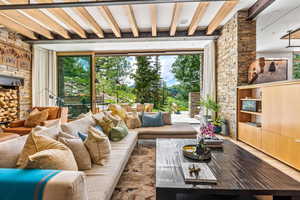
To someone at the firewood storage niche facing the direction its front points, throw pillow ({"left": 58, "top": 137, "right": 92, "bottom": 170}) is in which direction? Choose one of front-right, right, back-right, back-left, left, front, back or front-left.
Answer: front-right

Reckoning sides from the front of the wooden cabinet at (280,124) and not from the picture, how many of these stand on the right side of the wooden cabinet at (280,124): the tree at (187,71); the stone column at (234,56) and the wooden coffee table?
2

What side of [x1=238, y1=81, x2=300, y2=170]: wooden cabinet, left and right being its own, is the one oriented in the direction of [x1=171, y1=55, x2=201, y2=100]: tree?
right

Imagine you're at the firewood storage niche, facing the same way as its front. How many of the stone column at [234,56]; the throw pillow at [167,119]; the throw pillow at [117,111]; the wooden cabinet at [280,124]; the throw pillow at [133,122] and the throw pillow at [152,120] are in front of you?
6

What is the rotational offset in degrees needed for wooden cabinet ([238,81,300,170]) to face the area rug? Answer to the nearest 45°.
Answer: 0° — it already faces it

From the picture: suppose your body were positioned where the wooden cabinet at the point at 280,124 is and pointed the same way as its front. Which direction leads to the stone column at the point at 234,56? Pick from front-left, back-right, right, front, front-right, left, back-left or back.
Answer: right

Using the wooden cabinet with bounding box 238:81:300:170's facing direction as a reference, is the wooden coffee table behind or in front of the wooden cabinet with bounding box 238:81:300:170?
in front

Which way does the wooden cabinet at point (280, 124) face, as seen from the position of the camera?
facing the viewer and to the left of the viewer

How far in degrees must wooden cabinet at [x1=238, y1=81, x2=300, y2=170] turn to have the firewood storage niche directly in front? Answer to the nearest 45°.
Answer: approximately 45° to its right

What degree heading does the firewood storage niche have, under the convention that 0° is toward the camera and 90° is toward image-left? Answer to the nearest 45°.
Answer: approximately 315°

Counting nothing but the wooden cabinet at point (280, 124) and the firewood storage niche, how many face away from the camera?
0

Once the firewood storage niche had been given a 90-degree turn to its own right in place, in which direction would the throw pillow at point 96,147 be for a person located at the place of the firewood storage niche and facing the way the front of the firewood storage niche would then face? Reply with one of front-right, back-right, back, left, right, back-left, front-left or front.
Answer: front-left

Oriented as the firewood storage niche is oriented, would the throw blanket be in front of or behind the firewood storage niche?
in front

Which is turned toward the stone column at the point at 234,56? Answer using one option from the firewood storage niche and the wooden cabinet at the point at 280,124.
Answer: the firewood storage niche

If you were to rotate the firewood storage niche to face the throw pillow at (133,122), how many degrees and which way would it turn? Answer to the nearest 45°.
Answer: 0° — it already faces it

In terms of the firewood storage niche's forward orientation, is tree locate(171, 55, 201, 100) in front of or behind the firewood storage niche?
in front

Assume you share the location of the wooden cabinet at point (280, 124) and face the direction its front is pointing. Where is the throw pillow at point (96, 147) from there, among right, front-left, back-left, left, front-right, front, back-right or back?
front

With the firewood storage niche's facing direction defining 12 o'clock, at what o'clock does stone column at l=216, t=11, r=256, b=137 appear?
The stone column is roughly at 12 o'clock from the firewood storage niche.

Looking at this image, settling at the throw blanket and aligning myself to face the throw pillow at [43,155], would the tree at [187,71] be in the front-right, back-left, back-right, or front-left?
front-right

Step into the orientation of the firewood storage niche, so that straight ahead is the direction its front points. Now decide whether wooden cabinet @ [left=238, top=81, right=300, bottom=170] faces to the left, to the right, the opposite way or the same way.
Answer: the opposite way

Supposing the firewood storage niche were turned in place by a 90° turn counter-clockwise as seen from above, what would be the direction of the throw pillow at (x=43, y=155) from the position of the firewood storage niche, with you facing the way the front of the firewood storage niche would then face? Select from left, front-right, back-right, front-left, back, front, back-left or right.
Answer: back-right
